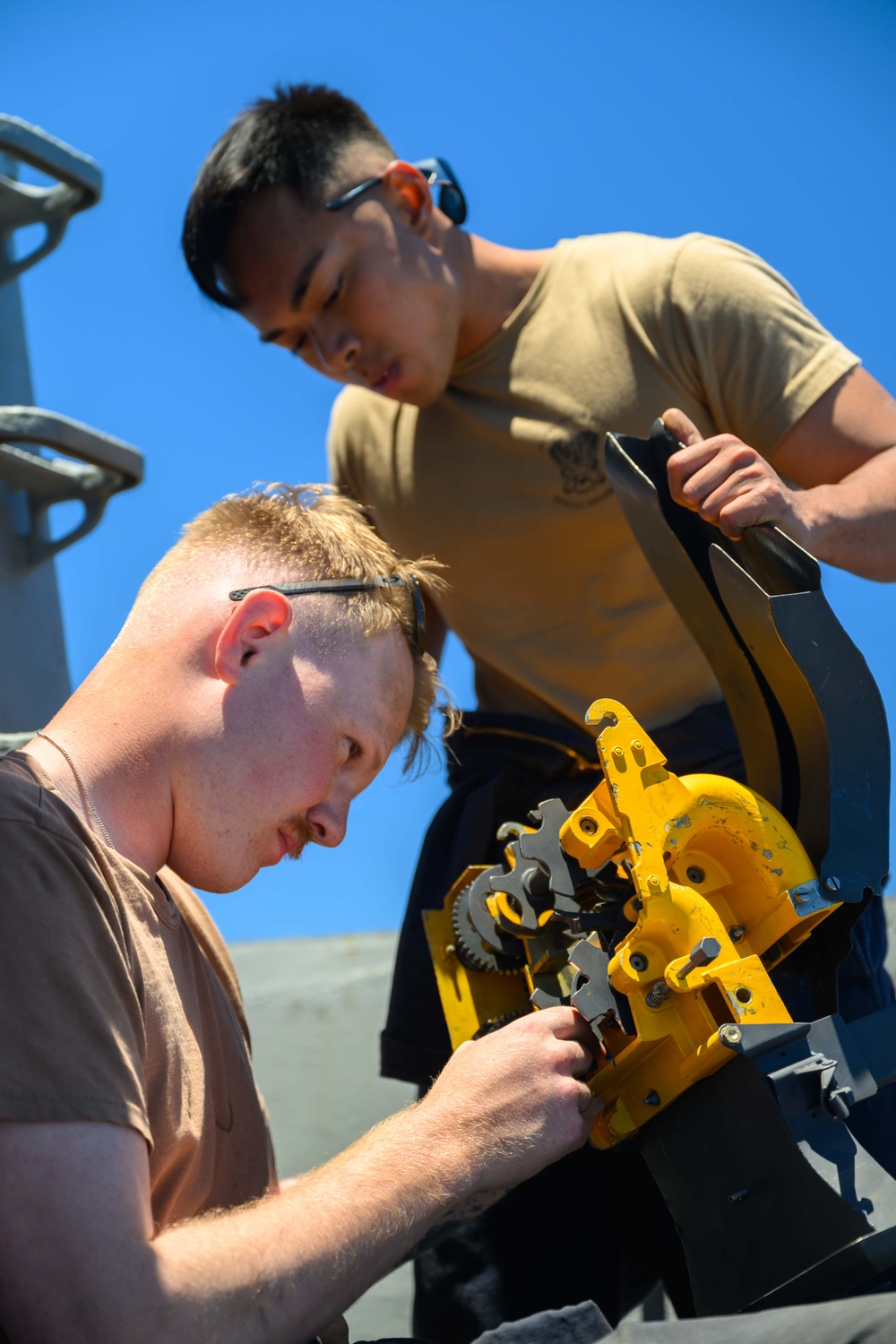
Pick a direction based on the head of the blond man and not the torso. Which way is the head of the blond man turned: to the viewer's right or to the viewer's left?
to the viewer's right

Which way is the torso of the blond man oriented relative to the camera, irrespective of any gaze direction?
to the viewer's right
